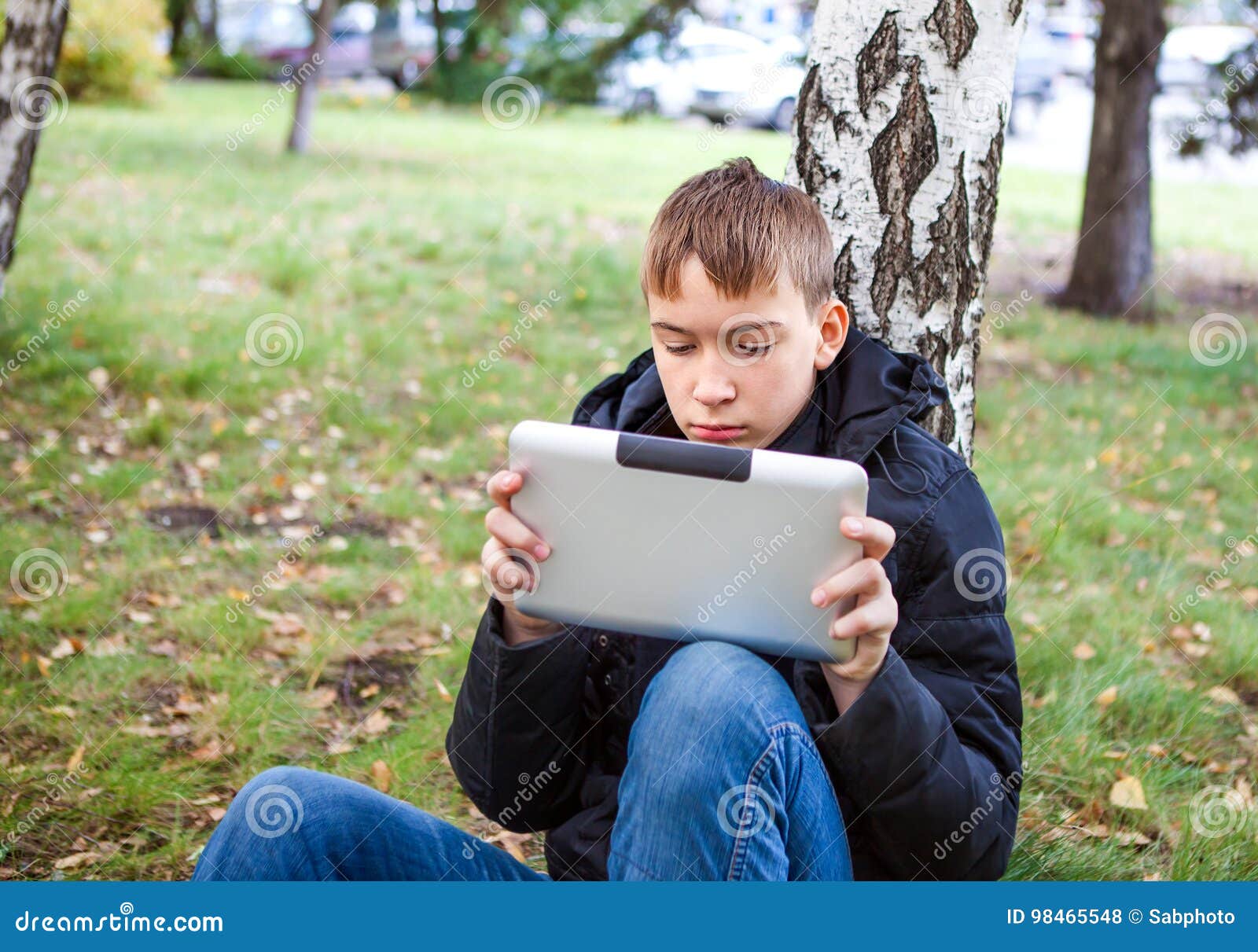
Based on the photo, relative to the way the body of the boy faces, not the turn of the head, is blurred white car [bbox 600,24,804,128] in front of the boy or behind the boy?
behind

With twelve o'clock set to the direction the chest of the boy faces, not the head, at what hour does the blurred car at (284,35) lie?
The blurred car is roughly at 4 o'clock from the boy.

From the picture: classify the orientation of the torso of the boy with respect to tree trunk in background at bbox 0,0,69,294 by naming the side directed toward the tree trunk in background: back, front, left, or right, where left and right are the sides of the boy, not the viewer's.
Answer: right

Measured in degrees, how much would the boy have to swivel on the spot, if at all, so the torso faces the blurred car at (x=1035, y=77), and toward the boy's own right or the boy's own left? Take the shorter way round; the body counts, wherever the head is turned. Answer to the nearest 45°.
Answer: approximately 135° to the boy's own right

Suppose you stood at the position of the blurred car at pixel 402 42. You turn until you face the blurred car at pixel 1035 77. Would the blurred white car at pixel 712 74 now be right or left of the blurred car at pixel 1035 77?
right

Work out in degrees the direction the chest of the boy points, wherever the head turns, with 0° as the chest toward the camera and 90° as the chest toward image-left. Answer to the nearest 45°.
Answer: approximately 45°

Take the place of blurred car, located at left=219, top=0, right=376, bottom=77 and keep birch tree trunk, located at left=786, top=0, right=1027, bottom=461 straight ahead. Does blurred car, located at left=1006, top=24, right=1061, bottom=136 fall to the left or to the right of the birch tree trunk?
left
